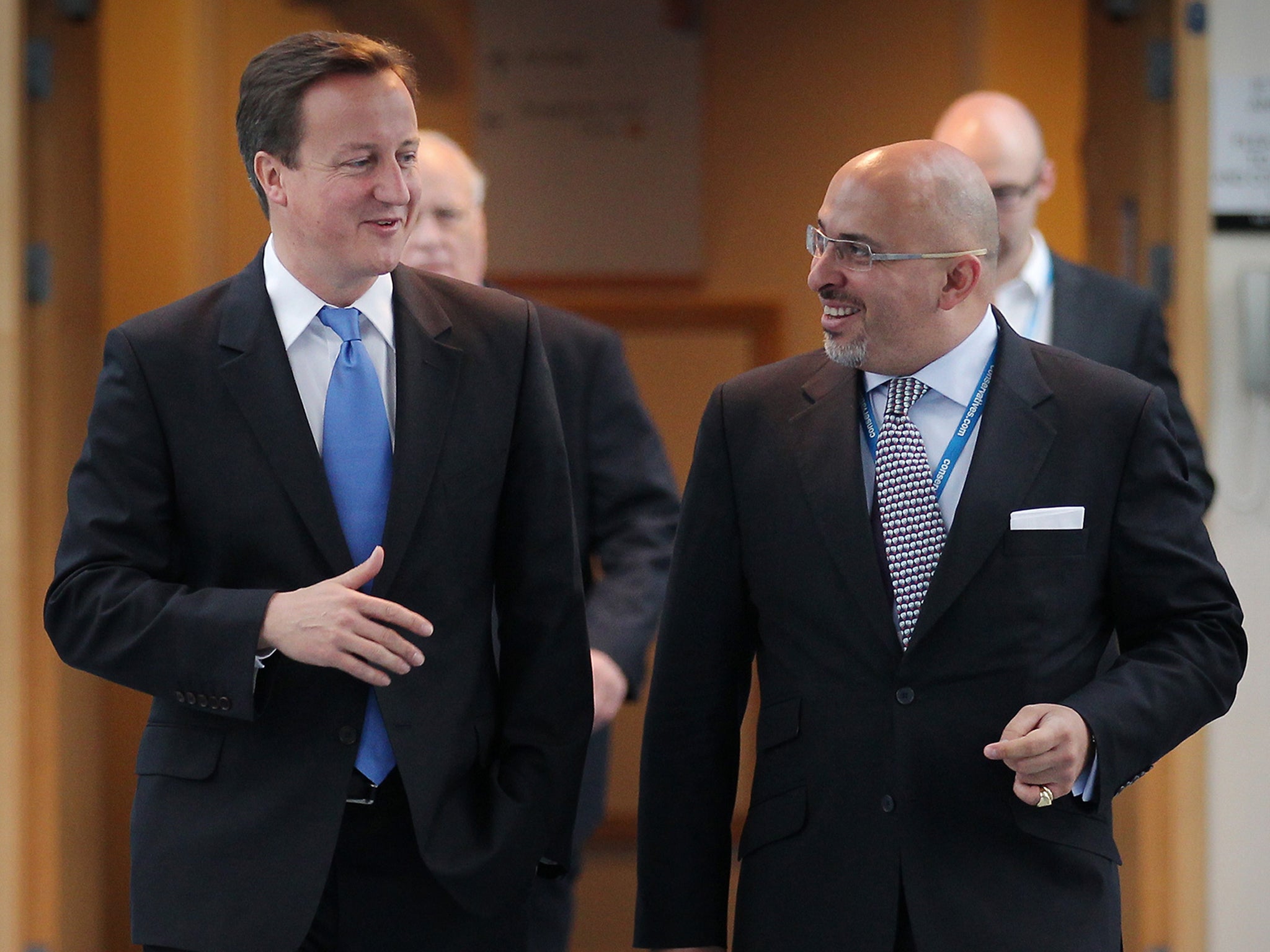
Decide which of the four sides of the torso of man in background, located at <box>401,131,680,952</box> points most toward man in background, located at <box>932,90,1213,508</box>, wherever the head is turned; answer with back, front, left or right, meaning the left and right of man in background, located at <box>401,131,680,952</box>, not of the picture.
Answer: left

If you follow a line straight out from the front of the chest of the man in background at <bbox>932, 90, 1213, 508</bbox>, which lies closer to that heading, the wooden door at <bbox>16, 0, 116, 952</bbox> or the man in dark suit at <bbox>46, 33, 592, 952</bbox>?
the man in dark suit

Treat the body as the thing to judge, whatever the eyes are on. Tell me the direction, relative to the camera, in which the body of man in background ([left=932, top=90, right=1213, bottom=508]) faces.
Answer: toward the camera

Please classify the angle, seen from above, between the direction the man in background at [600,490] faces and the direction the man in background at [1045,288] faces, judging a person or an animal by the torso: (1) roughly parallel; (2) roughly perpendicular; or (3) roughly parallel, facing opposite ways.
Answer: roughly parallel

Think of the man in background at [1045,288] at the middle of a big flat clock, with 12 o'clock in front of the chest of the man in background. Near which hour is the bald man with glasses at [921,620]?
The bald man with glasses is roughly at 12 o'clock from the man in background.

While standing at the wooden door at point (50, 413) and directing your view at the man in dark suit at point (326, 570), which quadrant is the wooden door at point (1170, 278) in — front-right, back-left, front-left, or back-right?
front-left

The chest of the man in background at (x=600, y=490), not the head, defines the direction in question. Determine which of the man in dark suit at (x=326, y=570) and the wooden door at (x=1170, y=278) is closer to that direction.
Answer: the man in dark suit

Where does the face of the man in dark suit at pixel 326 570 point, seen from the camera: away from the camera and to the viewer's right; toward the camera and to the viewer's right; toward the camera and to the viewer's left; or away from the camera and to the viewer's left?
toward the camera and to the viewer's right

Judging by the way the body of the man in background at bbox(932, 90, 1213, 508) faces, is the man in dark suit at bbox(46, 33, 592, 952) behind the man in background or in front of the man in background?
in front

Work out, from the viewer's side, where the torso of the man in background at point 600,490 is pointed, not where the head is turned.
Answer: toward the camera

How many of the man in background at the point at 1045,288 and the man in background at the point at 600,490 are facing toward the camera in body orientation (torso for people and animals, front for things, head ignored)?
2

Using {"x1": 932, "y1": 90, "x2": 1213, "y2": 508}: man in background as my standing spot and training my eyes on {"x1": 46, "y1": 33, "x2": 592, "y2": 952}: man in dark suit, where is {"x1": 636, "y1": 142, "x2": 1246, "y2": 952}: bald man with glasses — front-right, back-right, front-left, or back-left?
front-left

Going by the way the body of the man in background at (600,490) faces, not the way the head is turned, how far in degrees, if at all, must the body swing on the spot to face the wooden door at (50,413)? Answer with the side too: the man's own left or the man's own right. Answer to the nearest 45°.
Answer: approximately 135° to the man's own right
